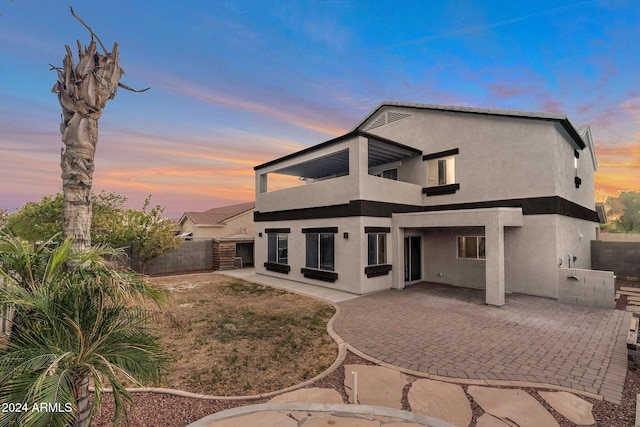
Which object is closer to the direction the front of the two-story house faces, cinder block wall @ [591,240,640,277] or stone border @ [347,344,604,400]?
the cinder block wall

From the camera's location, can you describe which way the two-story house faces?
facing away from the viewer and to the right of the viewer

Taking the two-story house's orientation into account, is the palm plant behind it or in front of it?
behind

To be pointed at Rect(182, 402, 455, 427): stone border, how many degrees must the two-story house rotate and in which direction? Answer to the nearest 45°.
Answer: approximately 135° to its right

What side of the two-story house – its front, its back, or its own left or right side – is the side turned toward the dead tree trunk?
back

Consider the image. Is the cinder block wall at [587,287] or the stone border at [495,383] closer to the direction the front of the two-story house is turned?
the cinder block wall
